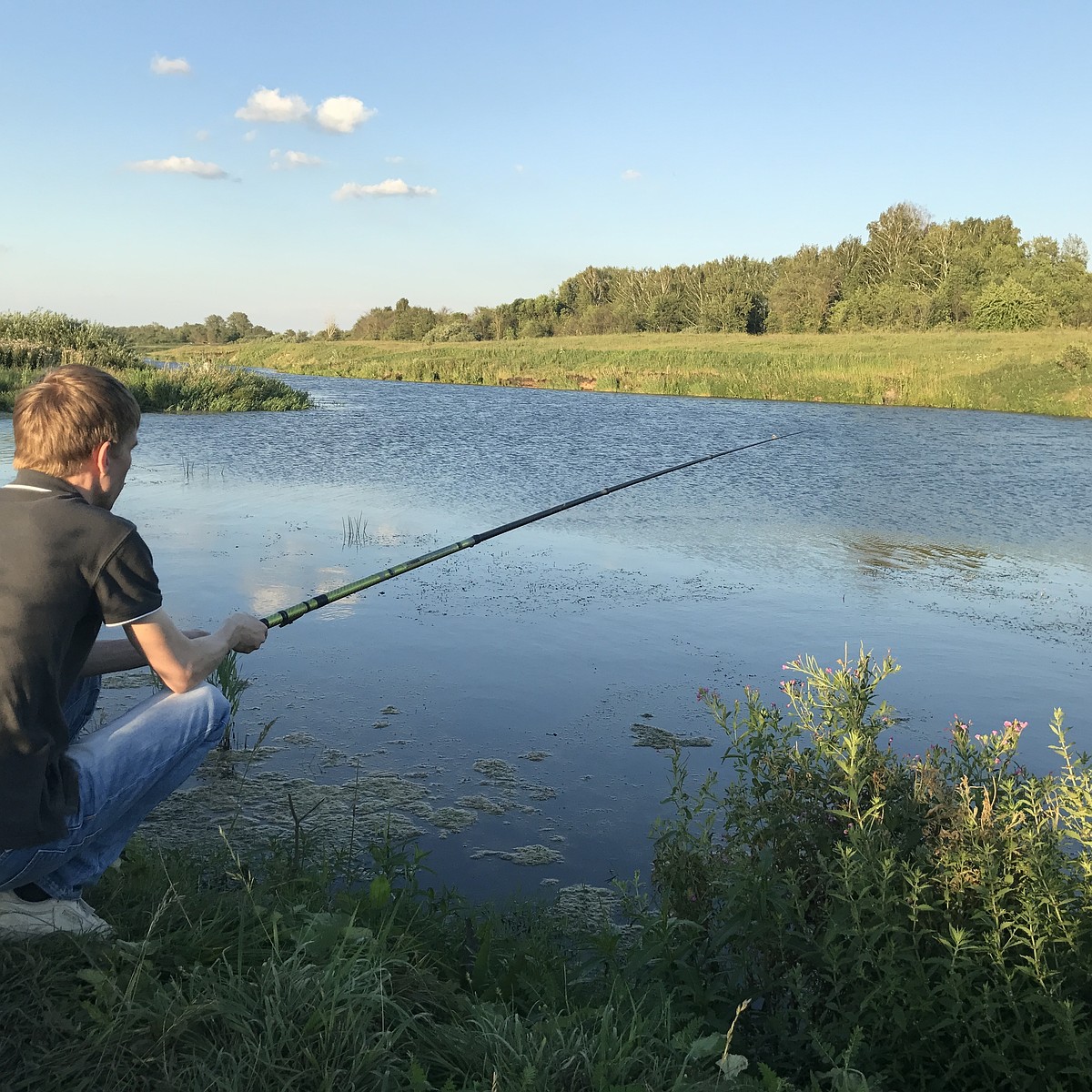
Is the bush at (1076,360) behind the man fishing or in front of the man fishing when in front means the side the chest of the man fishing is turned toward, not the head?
in front

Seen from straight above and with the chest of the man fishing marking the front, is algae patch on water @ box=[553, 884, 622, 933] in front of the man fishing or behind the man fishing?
in front

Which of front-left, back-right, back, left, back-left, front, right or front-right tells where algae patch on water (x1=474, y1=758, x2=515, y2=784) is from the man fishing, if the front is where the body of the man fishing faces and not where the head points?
front

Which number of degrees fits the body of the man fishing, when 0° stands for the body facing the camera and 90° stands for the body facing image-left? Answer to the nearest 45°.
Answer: approximately 225°

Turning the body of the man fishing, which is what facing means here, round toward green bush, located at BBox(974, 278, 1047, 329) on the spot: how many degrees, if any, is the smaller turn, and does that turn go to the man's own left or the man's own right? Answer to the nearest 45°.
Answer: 0° — they already face it

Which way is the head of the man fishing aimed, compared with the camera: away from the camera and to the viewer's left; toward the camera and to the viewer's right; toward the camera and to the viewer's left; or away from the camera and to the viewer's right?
away from the camera and to the viewer's right

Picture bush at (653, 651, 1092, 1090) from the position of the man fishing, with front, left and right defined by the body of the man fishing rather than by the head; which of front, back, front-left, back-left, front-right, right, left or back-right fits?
front-right

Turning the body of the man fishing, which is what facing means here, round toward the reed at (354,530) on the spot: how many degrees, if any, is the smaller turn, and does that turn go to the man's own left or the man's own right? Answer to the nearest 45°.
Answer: approximately 45° to the man's own left
